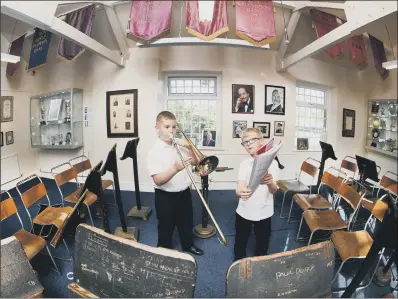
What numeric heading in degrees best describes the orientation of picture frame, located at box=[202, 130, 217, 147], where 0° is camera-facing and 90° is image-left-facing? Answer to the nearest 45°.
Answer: approximately 0°

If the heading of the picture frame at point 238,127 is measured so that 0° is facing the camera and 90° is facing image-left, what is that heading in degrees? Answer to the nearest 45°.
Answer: approximately 0°

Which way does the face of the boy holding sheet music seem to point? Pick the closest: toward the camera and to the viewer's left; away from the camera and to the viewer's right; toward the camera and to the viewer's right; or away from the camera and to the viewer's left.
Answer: toward the camera and to the viewer's left

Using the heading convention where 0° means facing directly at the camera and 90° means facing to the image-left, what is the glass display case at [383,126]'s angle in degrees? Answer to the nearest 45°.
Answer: approximately 45°

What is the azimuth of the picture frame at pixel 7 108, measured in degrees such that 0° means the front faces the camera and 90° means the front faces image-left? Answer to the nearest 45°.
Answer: approximately 315°
